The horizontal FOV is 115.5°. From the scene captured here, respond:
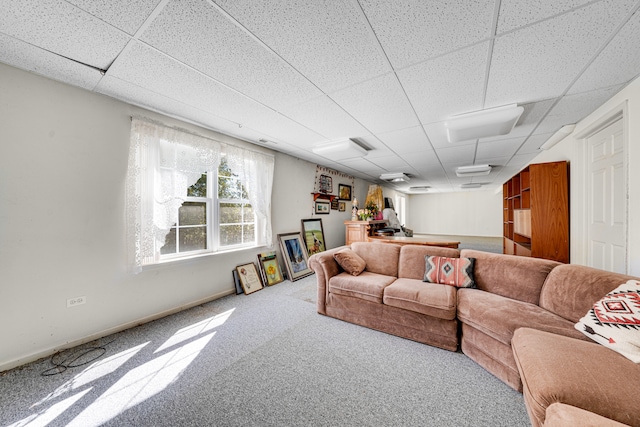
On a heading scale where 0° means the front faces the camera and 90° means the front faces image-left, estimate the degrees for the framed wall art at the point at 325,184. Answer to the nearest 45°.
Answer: approximately 315°

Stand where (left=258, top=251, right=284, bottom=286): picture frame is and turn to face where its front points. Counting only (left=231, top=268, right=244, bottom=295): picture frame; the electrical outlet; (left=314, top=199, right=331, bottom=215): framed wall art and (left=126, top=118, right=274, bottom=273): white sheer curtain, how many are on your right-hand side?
3

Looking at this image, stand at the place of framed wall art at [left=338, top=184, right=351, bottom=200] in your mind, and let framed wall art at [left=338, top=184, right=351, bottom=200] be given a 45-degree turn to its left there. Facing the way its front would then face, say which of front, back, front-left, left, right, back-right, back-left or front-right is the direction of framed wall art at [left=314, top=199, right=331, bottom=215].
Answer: back-right

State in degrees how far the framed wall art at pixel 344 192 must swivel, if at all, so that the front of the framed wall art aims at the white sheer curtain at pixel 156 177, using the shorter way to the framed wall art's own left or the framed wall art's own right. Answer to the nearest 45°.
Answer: approximately 90° to the framed wall art's own right

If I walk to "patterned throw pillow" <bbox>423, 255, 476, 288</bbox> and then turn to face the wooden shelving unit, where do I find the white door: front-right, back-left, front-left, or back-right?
front-right

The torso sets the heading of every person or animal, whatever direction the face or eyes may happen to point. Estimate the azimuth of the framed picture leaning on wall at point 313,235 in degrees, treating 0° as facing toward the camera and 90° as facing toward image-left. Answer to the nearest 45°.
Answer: approximately 315°

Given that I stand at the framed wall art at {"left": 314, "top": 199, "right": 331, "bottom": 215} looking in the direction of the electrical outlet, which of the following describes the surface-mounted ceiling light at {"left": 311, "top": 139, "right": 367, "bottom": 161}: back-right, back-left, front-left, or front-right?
front-left

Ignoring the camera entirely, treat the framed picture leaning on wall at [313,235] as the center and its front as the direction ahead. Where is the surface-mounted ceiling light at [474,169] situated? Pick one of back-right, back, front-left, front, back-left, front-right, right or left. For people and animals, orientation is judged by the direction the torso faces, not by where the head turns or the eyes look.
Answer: front-left

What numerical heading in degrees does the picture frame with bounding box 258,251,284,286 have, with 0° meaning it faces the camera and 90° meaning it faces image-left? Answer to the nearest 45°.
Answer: approximately 315°

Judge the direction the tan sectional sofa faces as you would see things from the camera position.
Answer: facing the viewer and to the left of the viewer

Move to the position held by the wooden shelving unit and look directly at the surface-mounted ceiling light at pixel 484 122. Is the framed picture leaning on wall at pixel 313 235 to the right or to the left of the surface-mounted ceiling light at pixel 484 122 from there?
right

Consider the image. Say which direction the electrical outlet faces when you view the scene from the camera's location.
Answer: facing the viewer and to the right of the viewer

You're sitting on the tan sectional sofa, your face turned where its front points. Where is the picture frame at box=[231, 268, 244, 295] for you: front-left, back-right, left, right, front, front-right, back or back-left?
front-right

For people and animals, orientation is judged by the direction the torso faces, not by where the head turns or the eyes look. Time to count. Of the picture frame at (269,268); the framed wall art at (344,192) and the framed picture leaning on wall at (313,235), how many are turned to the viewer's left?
0

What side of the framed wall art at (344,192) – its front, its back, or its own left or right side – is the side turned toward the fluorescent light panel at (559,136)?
front

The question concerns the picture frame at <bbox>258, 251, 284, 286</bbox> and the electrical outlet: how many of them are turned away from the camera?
0

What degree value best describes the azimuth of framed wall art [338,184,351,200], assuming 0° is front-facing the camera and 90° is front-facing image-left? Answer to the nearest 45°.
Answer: approximately 315°

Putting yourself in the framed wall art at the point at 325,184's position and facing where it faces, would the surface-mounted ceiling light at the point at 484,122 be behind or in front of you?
in front
